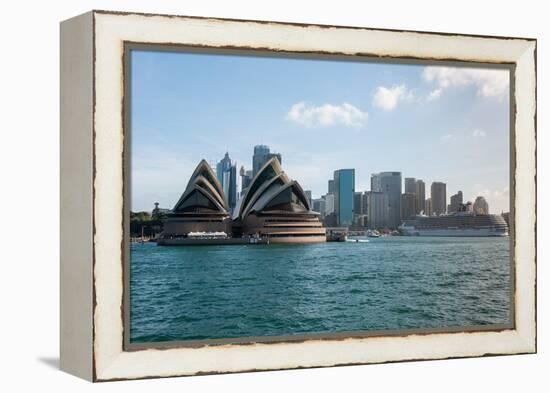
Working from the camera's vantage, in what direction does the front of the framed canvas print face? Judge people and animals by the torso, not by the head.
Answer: facing the viewer and to the right of the viewer
